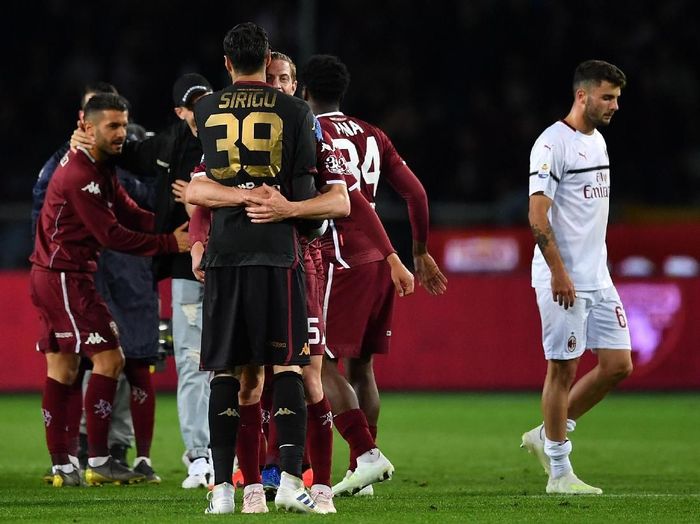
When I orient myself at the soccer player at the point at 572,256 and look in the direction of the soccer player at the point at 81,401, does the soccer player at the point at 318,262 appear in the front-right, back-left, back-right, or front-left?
front-left

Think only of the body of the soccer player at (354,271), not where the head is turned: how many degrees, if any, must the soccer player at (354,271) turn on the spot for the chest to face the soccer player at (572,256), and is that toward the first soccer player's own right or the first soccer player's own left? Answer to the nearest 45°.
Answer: approximately 135° to the first soccer player's own right

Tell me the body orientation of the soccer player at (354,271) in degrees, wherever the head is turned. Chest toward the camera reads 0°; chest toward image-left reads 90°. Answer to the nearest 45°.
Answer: approximately 135°

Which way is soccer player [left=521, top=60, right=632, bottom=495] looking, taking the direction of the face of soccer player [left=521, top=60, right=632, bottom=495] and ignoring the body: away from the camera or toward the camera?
toward the camera

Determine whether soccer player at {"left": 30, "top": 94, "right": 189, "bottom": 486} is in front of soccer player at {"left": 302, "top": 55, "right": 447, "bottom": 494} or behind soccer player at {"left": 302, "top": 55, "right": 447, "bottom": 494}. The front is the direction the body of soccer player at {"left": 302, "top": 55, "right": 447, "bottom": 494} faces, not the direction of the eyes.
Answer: in front

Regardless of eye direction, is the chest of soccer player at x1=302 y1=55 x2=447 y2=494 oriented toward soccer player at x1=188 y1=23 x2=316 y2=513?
no

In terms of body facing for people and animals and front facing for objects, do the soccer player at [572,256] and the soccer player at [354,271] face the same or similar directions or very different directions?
very different directions

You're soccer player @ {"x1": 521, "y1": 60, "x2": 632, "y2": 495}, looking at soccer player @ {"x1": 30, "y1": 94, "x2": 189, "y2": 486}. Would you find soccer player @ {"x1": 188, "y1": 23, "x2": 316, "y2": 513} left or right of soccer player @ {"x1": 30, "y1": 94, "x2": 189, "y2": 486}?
left

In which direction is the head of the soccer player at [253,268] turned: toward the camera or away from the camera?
away from the camera

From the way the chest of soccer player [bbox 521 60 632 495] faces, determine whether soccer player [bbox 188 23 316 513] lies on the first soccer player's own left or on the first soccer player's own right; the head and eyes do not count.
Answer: on the first soccer player's own right

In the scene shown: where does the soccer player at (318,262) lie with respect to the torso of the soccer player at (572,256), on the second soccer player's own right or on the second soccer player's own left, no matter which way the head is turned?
on the second soccer player's own right
